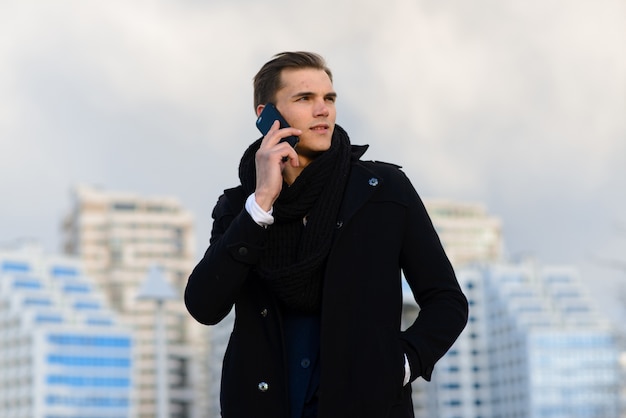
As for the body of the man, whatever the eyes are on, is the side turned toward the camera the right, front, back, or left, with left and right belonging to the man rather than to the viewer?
front

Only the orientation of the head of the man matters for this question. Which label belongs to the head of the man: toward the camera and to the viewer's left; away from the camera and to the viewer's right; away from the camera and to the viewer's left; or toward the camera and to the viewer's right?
toward the camera and to the viewer's right
